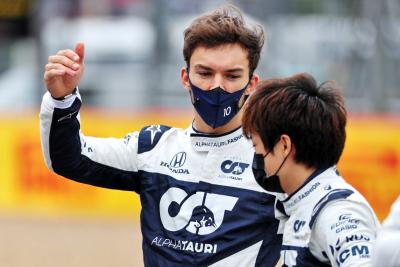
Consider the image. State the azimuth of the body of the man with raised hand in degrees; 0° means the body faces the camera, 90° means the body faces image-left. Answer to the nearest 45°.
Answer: approximately 0°
